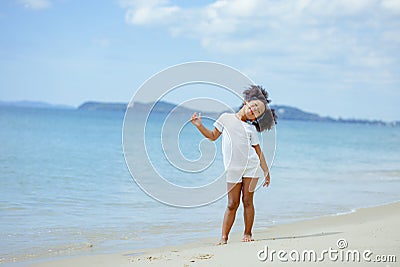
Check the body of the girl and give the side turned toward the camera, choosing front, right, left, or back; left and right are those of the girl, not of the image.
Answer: front
